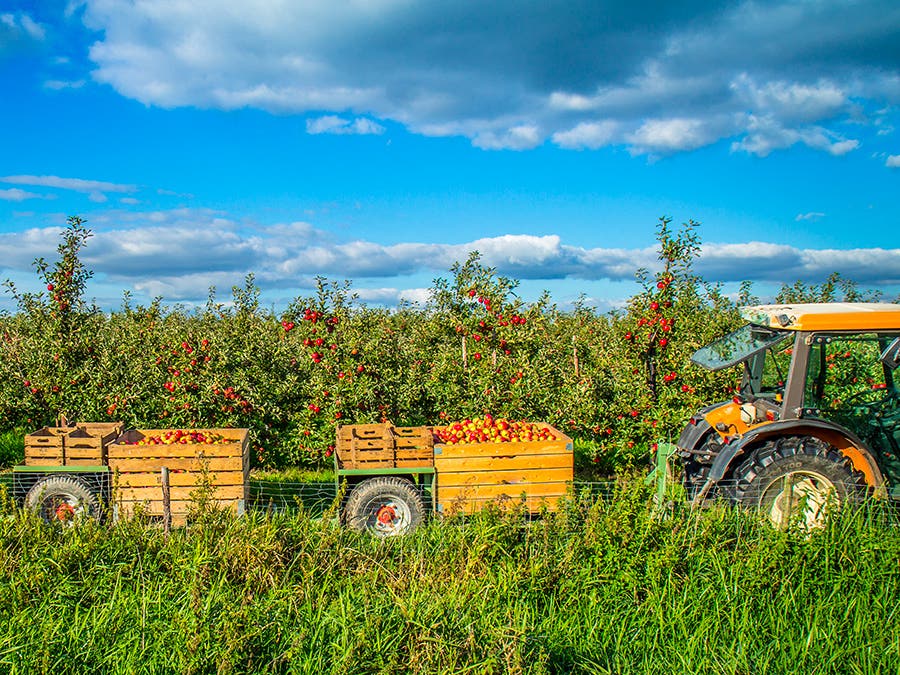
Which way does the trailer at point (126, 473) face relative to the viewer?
to the viewer's right

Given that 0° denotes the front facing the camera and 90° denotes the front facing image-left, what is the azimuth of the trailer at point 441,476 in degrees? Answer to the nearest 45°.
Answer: approximately 270°

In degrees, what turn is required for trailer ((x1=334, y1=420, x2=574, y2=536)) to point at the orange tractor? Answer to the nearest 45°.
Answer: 0° — it already faces it

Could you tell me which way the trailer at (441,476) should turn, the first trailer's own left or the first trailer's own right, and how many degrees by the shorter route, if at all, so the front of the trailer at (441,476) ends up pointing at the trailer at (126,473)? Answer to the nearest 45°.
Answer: approximately 180°

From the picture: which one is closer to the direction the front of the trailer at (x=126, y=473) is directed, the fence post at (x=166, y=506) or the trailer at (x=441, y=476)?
the trailer

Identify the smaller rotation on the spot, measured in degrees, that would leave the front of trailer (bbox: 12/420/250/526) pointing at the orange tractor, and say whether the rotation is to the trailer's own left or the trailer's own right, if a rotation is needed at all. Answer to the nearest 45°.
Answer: approximately 45° to the trailer's own right

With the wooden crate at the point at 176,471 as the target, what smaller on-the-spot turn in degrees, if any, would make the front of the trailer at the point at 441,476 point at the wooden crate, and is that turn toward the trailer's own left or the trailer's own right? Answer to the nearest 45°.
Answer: approximately 180°

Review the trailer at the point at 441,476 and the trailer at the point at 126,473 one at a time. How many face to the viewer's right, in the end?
2

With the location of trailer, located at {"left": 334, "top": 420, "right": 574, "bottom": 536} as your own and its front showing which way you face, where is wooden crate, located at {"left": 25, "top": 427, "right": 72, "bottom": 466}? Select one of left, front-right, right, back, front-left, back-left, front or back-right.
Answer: back

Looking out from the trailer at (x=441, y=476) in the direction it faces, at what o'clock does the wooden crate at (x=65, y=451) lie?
The wooden crate is roughly at 6 o'clock from the trailer.

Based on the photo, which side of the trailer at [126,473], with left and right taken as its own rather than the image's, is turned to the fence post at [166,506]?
right
